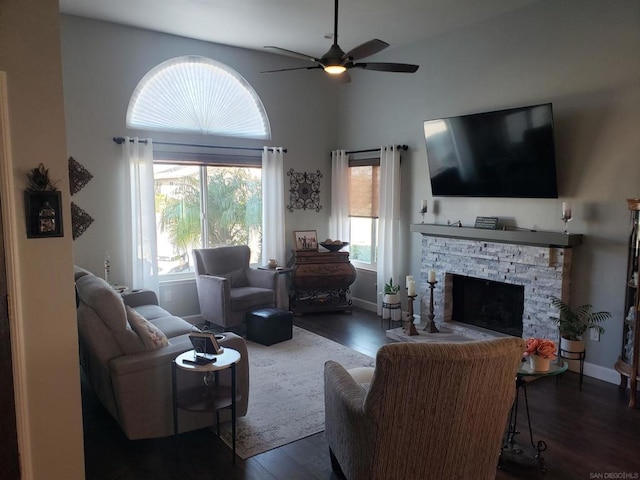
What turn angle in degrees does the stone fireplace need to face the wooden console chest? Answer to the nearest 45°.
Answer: approximately 45° to its right

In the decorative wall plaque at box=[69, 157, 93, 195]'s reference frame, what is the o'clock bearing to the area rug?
The area rug is roughly at 11 o'clock from the decorative wall plaque.

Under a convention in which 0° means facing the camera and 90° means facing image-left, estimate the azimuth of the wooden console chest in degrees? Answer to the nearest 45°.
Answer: approximately 0°

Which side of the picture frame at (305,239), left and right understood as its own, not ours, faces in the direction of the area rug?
front

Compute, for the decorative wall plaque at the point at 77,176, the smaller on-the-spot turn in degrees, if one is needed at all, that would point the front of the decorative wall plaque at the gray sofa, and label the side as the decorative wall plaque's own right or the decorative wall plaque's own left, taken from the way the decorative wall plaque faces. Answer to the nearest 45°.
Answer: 0° — it already faces it

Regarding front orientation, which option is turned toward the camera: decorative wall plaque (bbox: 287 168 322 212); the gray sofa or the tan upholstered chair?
the decorative wall plaque

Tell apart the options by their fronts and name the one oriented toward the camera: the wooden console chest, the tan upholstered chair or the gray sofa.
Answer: the wooden console chest

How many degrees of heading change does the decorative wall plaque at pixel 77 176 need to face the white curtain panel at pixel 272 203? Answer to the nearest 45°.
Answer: approximately 90° to its left

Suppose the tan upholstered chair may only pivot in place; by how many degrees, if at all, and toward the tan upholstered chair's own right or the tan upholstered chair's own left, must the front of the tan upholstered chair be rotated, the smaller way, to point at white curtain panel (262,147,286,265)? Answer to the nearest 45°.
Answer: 0° — it already faces it

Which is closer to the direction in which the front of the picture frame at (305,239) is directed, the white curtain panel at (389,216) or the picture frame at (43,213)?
the picture frame
